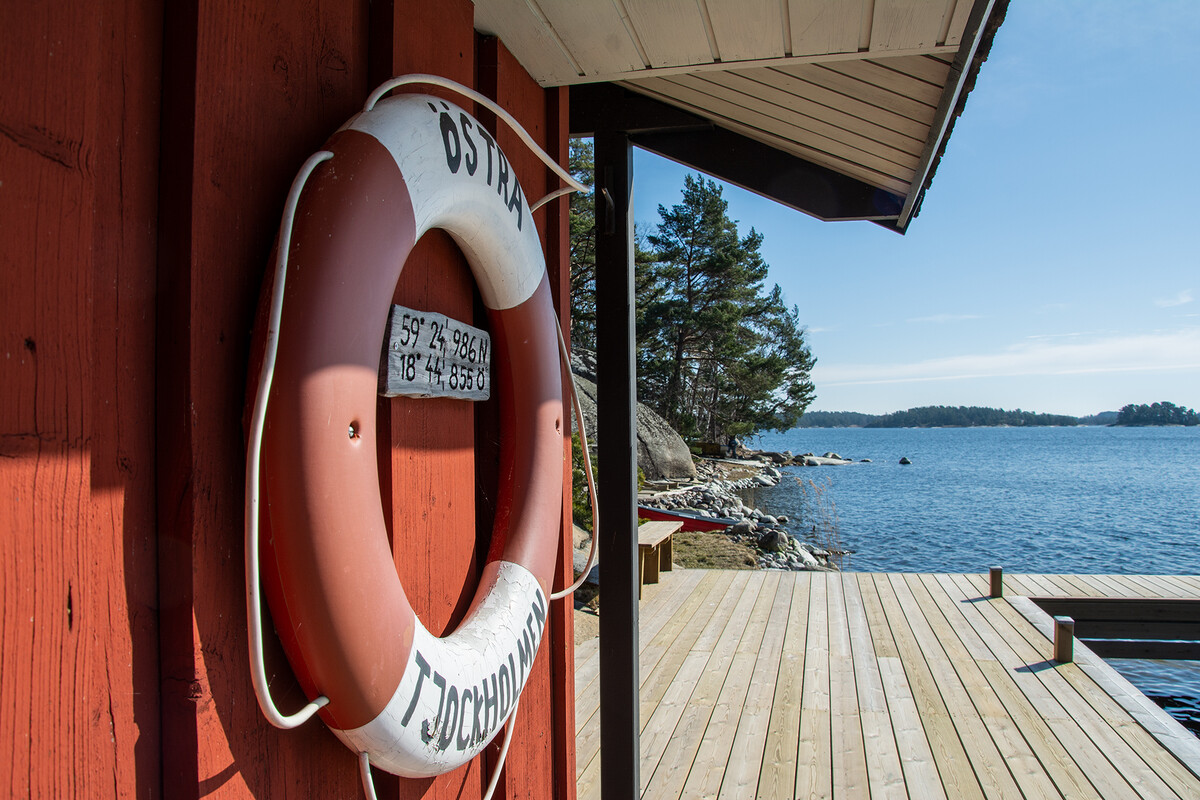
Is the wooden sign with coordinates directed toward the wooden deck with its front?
no

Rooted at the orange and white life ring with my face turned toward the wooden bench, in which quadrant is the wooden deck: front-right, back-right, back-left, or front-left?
front-right

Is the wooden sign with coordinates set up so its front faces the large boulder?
no

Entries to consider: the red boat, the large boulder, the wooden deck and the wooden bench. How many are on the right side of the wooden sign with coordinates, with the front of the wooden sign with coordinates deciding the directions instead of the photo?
0

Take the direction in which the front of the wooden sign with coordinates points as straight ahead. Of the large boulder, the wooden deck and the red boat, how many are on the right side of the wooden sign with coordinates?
0

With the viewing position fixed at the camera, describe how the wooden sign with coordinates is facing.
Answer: facing the viewer and to the right of the viewer

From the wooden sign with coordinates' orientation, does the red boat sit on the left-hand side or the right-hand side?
on its left

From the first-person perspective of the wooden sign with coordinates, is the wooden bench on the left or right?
on its left
